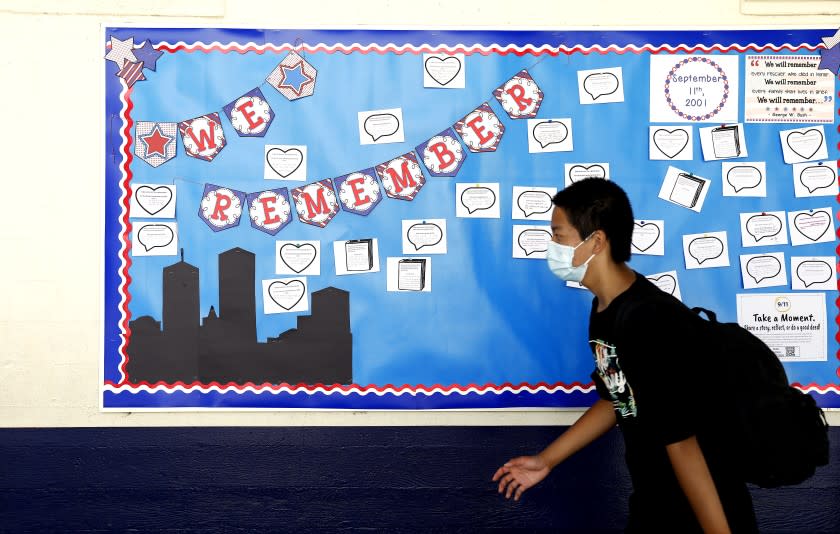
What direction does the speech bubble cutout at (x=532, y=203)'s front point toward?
toward the camera

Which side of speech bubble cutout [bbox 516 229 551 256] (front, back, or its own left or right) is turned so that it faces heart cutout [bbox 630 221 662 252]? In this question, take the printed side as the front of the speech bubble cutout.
left

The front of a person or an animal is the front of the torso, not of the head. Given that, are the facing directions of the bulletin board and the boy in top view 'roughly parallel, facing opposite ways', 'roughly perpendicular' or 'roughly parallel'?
roughly perpendicular

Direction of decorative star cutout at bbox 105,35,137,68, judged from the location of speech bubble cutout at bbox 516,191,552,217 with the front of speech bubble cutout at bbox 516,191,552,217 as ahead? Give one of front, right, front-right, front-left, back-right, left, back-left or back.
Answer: right

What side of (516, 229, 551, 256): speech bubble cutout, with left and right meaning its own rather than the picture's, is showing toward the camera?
front

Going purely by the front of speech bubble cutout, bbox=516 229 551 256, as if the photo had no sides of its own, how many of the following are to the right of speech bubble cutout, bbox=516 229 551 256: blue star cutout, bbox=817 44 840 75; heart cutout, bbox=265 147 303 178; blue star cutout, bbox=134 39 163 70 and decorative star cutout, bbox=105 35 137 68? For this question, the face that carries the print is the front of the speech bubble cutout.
3

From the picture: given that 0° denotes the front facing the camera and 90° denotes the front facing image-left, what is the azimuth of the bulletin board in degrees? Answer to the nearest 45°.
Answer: approximately 0°

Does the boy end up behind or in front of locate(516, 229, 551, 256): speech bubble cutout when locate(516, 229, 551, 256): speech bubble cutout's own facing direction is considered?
in front

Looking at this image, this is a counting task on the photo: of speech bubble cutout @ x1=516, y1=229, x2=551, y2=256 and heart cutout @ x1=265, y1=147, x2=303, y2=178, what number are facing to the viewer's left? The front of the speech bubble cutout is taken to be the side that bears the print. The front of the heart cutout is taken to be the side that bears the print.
0

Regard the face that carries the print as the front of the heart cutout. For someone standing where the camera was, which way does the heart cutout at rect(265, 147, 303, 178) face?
facing the viewer

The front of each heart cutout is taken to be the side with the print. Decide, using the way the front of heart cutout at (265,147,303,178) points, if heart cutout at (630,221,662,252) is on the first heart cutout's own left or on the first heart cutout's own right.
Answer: on the first heart cutout's own left
